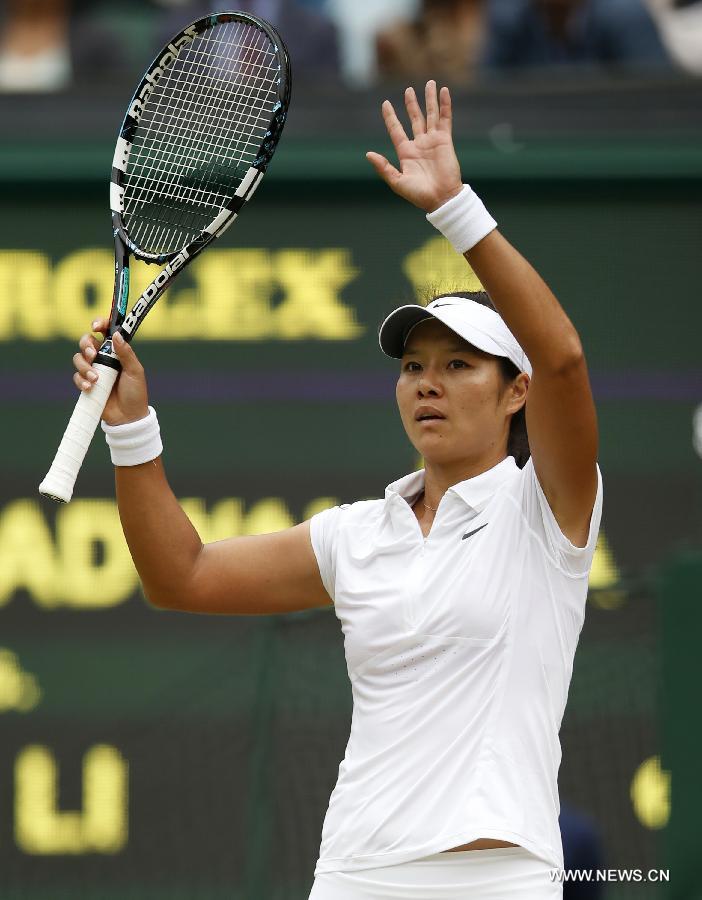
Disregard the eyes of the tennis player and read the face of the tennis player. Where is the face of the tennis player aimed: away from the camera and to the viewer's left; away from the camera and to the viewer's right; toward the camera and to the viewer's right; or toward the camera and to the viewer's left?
toward the camera and to the viewer's left

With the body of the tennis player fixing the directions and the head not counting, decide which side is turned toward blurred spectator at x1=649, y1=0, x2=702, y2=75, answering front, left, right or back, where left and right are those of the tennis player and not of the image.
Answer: back

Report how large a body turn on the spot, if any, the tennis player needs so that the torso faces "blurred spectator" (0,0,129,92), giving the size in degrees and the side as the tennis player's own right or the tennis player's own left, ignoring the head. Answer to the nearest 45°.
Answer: approximately 135° to the tennis player's own right

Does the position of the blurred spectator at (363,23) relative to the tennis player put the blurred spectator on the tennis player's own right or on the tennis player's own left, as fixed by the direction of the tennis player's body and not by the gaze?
on the tennis player's own right

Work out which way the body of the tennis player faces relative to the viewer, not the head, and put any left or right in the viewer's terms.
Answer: facing the viewer and to the left of the viewer

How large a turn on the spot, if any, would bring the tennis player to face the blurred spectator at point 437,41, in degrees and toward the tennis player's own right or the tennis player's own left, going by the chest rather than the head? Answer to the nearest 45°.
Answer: approximately 135° to the tennis player's own right

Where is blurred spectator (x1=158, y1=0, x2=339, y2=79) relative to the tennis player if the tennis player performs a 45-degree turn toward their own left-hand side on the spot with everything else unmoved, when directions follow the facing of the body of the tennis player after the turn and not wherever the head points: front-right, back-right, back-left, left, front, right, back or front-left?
back
